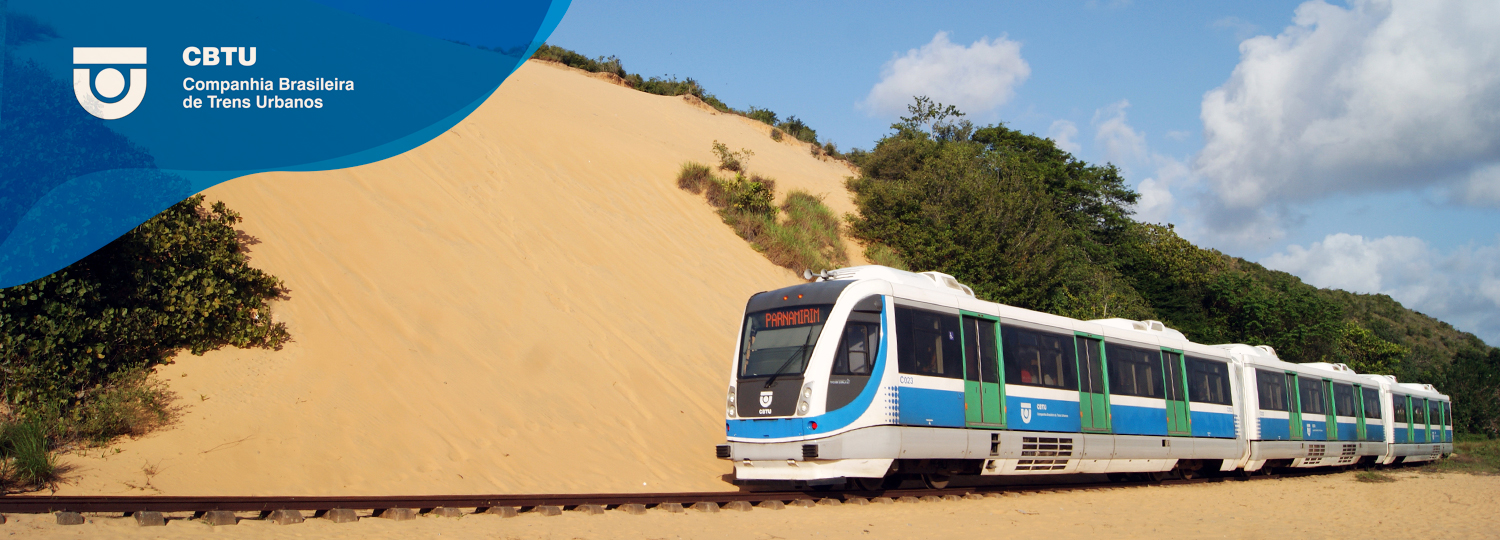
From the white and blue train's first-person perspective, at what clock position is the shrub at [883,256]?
The shrub is roughly at 4 o'clock from the white and blue train.

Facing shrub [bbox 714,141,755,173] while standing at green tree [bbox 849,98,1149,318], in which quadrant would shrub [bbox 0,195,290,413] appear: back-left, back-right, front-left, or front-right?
front-left

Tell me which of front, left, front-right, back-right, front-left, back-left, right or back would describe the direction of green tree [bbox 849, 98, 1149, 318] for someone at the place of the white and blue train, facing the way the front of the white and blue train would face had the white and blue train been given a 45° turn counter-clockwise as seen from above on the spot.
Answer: back

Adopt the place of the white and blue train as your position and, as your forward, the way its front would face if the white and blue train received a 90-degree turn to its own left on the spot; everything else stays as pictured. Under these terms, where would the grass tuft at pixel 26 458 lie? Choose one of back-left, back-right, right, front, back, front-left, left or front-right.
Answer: right

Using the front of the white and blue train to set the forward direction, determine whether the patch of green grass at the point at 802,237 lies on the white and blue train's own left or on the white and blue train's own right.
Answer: on the white and blue train's own right

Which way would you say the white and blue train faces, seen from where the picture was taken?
facing the viewer and to the left of the viewer

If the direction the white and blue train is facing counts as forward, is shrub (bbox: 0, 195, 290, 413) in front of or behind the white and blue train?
in front
